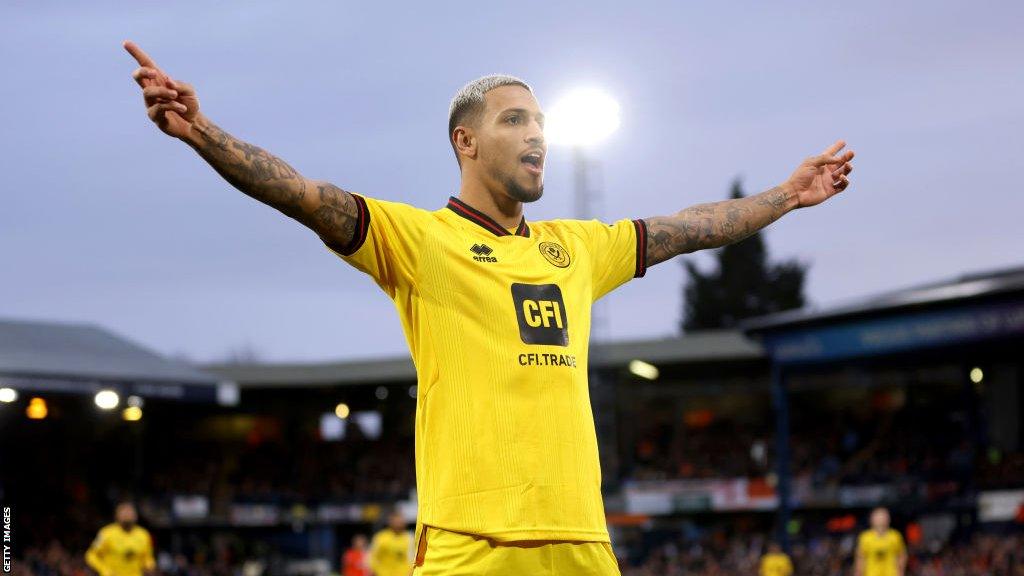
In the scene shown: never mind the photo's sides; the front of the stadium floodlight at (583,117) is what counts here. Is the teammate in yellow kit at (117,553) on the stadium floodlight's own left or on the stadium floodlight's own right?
on the stadium floodlight's own right

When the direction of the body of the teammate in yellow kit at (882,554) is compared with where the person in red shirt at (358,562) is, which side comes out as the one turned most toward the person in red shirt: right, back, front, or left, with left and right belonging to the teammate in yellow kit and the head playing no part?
right

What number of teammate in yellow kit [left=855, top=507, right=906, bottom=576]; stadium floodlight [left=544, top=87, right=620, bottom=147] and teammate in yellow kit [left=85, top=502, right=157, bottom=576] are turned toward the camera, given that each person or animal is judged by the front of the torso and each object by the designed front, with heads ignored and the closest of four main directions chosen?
3

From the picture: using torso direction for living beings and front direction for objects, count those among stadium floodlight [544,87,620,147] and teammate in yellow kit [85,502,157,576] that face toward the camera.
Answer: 2

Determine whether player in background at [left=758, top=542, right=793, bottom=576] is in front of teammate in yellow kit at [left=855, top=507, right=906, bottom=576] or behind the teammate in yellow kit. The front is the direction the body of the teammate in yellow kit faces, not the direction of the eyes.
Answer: behind

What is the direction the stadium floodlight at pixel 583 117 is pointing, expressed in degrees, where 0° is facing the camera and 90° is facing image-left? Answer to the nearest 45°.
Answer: approximately 0°
